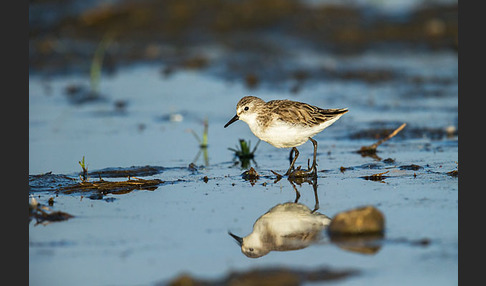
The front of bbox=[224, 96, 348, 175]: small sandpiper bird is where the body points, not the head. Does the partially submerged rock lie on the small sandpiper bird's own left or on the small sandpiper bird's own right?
on the small sandpiper bird's own left

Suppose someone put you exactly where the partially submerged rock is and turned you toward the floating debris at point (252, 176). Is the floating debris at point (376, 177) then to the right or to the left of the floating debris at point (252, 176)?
right

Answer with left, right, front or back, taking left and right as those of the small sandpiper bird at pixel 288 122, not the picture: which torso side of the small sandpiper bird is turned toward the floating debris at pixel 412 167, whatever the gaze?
back

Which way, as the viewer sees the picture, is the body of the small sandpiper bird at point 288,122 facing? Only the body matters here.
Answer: to the viewer's left
